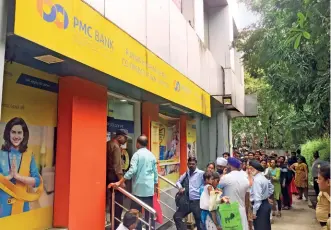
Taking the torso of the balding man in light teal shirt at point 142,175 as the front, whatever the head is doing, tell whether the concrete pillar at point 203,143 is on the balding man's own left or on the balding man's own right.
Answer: on the balding man's own right

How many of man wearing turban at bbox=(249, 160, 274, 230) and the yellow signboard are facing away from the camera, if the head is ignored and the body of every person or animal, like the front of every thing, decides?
0

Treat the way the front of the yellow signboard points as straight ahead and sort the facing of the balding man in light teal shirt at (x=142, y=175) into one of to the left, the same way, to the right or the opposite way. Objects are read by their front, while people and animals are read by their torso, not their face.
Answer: the opposite way

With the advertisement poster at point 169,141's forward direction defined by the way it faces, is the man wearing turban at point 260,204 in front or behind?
in front

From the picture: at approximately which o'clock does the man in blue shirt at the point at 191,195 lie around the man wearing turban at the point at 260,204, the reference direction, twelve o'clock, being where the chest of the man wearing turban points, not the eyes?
The man in blue shirt is roughly at 12 o'clock from the man wearing turban.

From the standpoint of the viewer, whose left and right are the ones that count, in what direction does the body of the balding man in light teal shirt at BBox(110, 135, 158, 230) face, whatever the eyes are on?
facing away from the viewer and to the left of the viewer

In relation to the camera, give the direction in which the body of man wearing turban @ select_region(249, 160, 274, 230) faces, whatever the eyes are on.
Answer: to the viewer's left
